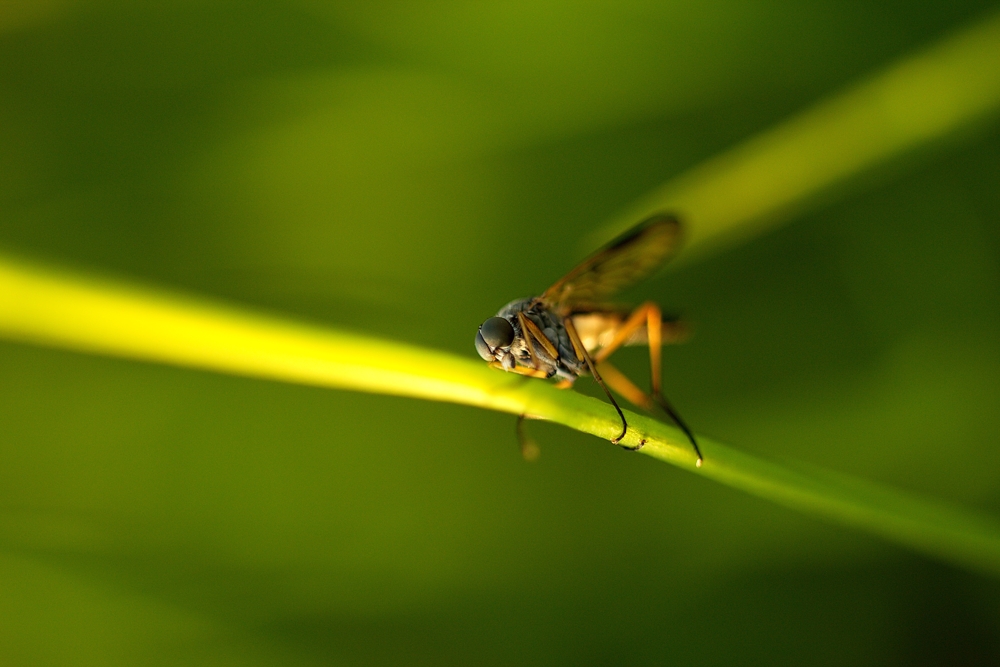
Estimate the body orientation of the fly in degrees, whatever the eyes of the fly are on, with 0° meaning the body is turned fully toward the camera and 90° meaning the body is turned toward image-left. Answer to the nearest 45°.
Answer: approximately 45°

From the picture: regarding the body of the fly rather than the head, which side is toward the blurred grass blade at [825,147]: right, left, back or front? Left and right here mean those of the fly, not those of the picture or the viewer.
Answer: back
